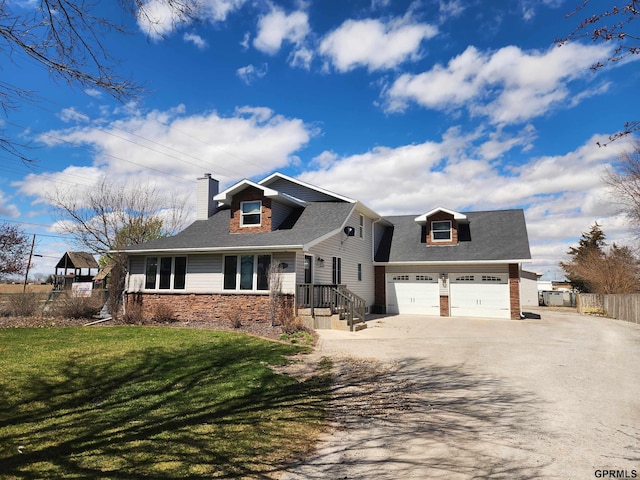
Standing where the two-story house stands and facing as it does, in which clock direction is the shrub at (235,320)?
The shrub is roughly at 1 o'clock from the two-story house.

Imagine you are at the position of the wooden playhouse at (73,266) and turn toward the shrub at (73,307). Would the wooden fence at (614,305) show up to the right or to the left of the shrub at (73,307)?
left

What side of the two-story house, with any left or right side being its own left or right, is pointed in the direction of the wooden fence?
left

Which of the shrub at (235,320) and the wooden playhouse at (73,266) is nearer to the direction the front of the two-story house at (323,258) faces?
the shrub

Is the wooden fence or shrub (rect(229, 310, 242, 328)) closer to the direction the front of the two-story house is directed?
the shrub

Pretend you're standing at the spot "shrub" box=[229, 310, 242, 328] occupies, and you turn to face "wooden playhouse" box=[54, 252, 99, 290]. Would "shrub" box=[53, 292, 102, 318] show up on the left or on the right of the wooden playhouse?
left

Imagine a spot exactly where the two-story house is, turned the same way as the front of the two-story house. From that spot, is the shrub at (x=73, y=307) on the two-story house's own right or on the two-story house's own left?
on the two-story house's own right

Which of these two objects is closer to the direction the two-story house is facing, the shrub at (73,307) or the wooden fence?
the shrub

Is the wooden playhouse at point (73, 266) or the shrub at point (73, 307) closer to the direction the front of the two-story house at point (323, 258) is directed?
the shrub

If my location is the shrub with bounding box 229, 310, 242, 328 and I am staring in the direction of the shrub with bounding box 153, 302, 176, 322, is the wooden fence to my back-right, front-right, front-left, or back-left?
back-right

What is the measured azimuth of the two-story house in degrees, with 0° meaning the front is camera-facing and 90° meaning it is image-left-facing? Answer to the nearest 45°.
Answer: approximately 0°

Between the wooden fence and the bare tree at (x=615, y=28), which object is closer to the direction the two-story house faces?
the bare tree

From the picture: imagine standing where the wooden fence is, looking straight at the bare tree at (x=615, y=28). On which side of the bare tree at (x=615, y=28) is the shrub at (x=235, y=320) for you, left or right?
right
